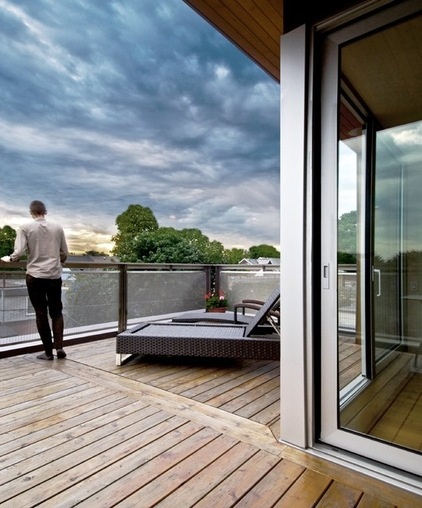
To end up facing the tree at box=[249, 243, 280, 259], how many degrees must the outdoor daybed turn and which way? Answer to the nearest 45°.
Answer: approximately 90° to its right

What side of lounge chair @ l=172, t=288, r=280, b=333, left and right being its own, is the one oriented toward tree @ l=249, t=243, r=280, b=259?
right

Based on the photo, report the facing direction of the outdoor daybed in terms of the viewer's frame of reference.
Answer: facing to the left of the viewer

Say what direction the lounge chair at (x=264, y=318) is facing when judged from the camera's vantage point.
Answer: facing to the left of the viewer

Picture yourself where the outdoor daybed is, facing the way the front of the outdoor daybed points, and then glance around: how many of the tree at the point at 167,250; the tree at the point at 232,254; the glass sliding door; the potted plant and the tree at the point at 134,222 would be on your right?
4

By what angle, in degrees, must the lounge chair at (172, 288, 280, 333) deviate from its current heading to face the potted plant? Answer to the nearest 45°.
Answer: approximately 90° to its right

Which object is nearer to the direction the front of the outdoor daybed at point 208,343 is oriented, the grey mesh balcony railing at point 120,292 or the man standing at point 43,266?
the man standing

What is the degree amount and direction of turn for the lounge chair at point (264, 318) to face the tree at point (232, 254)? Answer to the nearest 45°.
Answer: approximately 90° to its right

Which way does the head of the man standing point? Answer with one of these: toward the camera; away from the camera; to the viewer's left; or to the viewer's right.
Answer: away from the camera
